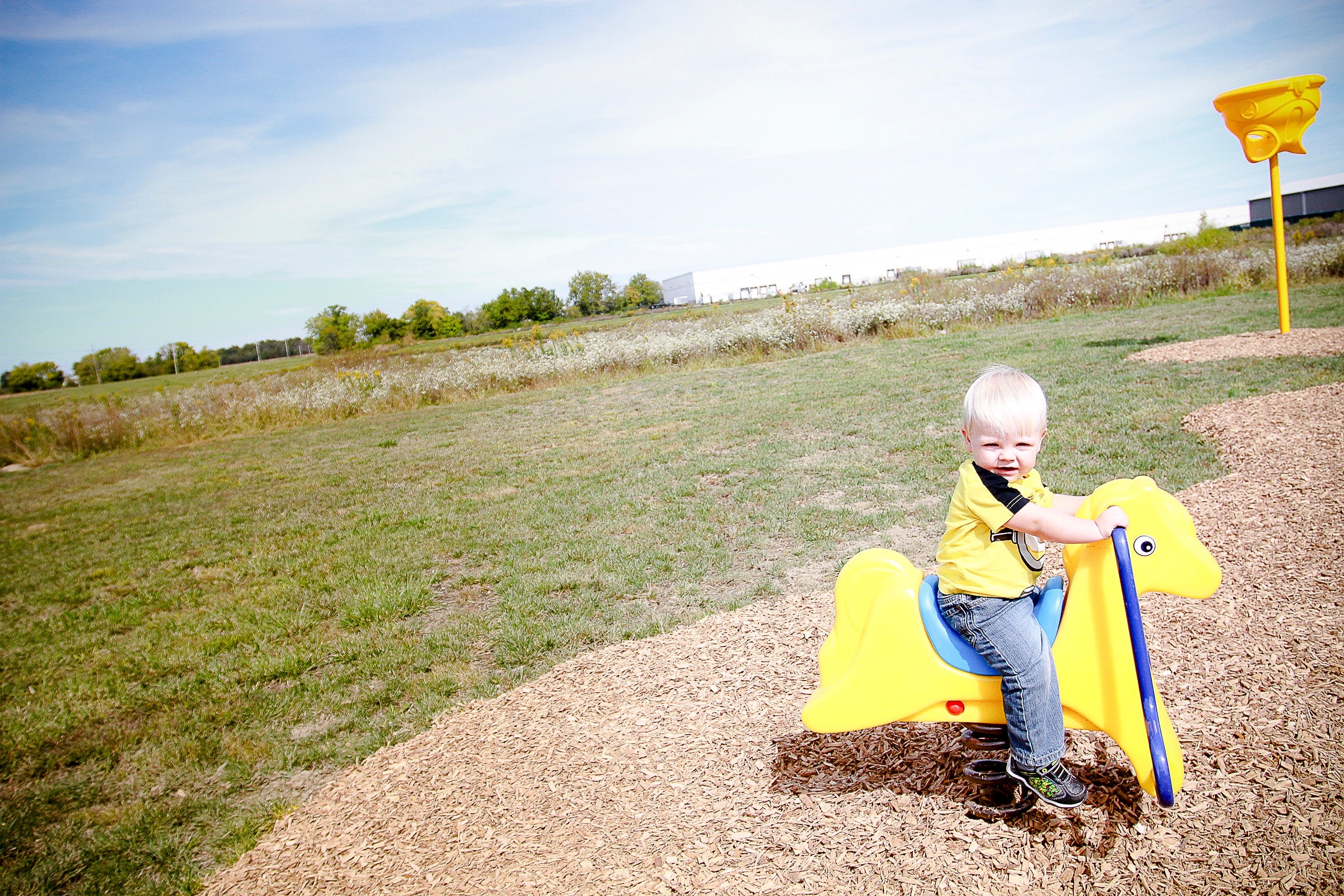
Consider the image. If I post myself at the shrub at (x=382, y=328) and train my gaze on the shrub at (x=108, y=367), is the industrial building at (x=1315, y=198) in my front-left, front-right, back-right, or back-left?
back-right

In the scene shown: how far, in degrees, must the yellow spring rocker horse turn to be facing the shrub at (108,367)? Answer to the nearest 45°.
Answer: approximately 135° to its left

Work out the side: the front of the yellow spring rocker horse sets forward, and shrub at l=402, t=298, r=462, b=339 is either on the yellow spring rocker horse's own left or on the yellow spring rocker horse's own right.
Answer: on the yellow spring rocker horse's own left

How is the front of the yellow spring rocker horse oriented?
to the viewer's right

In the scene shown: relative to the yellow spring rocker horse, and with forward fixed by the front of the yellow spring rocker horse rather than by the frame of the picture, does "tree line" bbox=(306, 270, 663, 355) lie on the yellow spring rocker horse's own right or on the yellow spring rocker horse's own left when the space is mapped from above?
on the yellow spring rocker horse's own left

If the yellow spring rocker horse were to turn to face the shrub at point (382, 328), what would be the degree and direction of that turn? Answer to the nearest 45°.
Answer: approximately 135° to its left

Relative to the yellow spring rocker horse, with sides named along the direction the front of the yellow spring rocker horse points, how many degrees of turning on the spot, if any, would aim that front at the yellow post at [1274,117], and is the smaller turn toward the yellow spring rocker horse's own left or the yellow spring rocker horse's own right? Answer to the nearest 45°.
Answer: approximately 90° to the yellow spring rocker horse's own left

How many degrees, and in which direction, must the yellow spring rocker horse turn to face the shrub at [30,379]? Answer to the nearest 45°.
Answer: approximately 135° to its left

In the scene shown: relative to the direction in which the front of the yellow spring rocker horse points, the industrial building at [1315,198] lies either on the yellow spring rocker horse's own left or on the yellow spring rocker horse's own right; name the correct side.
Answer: on the yellow spring rocker horse's own left
